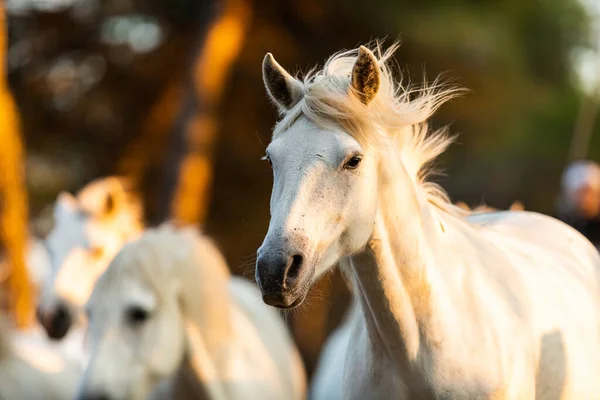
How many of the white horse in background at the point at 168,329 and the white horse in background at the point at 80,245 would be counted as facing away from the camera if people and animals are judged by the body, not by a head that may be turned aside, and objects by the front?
0

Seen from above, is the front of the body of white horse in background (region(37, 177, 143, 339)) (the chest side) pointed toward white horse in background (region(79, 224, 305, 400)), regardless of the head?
no

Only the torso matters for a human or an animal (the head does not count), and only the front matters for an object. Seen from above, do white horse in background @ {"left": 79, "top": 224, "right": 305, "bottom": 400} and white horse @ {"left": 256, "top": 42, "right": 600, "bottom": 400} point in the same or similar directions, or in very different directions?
same or similar directions

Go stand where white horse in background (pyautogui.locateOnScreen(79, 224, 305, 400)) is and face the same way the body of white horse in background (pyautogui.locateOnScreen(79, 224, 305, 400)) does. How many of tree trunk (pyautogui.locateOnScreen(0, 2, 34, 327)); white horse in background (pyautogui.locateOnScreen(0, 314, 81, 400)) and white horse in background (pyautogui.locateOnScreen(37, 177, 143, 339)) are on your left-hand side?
0

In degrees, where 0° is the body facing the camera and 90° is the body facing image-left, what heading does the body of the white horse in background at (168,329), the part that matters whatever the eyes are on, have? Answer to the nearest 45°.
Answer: approximately 45°

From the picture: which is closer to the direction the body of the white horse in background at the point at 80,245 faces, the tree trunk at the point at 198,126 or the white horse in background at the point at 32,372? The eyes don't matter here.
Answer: the white horse in background

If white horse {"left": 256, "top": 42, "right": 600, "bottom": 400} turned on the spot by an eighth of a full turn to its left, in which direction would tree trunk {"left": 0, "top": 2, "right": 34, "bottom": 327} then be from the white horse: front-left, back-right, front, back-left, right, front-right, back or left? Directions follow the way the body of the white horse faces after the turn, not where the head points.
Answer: back-right

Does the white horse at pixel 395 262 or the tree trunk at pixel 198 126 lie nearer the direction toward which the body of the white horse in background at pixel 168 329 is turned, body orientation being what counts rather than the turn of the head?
the white horse

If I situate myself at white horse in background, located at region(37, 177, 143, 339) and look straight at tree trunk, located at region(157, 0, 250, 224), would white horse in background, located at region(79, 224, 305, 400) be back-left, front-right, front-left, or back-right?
back-right

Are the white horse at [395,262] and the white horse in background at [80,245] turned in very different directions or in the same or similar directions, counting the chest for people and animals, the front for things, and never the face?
same or similar directions

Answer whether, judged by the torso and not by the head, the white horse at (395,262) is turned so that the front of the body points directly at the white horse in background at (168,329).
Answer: no

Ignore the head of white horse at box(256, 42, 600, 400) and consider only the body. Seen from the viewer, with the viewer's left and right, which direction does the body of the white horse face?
facing the viewer and to the left of the viewer

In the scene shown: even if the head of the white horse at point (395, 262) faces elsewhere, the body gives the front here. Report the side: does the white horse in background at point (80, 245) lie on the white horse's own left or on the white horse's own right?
on the white horse's own right

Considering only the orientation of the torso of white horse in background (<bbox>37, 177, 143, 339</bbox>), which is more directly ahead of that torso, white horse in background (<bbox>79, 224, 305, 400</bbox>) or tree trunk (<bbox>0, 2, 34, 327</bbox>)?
the white horse in background

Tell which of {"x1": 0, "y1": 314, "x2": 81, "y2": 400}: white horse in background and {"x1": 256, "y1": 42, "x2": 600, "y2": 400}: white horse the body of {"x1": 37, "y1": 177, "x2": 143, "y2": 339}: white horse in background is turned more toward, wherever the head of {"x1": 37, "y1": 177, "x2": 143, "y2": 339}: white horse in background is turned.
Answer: the white horse in background

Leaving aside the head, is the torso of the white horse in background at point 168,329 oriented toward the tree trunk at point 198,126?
no

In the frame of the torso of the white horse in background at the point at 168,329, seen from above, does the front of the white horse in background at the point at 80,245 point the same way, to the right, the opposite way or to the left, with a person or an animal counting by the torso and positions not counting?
the same way

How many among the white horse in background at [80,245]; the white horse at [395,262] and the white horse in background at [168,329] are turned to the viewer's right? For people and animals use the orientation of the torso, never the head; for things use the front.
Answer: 0
